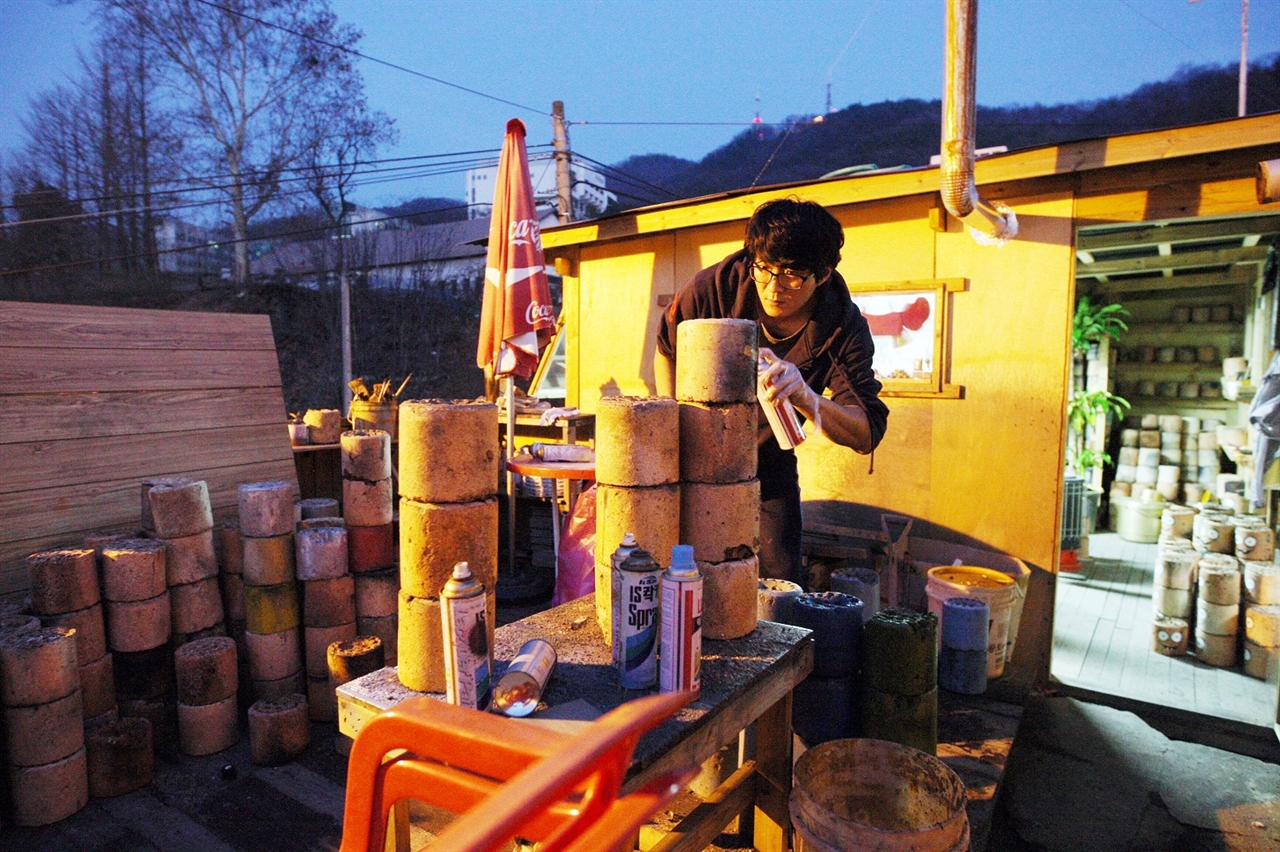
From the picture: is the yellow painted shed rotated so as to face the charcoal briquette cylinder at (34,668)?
yes

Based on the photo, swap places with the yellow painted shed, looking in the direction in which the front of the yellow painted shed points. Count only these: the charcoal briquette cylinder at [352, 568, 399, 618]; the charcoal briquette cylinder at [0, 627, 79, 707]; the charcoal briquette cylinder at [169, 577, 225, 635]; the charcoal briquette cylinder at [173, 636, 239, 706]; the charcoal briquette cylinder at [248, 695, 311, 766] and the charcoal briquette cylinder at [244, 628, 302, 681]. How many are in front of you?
6

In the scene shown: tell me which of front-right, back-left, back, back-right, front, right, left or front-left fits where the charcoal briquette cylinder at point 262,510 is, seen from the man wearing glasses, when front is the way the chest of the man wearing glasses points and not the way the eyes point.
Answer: front-right

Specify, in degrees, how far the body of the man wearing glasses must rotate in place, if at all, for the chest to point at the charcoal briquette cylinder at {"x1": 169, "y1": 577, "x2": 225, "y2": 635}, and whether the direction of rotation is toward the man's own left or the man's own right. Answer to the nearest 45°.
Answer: approximately 45° to the man's own right

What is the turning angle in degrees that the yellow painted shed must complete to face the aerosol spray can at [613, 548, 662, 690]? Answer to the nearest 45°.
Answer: approximately 45° to its left

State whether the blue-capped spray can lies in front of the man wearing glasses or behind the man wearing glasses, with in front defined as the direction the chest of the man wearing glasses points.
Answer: in front

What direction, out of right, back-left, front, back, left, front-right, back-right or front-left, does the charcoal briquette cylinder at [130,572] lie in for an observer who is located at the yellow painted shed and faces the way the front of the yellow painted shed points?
front

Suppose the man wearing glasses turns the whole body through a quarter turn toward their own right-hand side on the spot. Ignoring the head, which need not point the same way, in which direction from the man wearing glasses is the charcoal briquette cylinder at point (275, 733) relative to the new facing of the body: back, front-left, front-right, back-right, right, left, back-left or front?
front-left

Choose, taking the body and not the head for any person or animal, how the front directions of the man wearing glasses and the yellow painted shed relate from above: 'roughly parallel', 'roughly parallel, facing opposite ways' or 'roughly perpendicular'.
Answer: roughly parallel

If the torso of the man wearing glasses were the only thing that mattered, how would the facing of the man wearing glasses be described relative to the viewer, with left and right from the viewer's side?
facing the viewer and to the left of the viewer

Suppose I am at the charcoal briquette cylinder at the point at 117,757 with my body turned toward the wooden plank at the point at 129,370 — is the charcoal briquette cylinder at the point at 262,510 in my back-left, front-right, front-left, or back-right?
front-right

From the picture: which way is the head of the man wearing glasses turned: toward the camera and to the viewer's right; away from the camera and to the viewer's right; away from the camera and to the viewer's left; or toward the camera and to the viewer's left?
toward the camera and to the viewer's left

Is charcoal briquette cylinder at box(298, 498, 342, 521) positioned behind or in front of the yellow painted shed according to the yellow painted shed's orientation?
in front

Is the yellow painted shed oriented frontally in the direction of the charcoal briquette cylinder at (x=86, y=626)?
yes

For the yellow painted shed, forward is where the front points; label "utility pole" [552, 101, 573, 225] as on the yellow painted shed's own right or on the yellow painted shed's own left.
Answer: on the yellow painted shed's own right

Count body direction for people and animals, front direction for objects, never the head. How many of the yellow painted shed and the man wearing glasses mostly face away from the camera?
0

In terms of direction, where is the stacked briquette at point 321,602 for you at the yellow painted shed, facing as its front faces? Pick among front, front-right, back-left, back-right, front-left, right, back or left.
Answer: front

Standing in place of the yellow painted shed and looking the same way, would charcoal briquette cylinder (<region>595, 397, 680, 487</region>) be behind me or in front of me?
in front

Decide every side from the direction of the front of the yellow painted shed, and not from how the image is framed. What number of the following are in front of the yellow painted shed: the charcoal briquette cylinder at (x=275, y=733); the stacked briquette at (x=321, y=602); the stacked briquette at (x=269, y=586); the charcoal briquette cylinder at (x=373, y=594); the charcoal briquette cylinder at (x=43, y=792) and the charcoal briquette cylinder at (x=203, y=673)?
6
